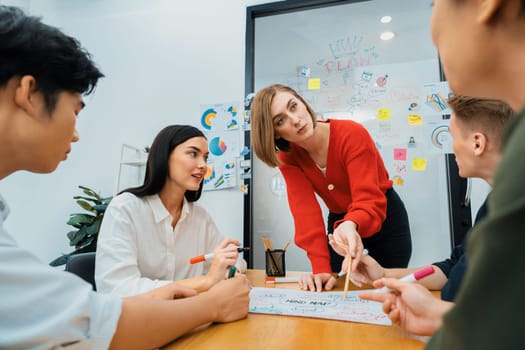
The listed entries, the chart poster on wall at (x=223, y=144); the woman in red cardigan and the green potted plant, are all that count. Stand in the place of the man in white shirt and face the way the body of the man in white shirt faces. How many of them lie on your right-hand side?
0

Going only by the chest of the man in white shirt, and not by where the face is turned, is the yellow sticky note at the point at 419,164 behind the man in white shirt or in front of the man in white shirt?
in front

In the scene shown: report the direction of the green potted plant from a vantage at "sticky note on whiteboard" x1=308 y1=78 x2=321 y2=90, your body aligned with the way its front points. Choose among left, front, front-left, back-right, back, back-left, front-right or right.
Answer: right

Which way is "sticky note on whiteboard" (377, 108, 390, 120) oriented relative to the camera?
toward the camera

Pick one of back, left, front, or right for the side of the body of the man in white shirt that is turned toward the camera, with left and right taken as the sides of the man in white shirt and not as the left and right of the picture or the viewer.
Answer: right

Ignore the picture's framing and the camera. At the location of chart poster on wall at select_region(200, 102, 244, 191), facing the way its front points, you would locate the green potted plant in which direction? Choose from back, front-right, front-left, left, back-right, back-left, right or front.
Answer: right

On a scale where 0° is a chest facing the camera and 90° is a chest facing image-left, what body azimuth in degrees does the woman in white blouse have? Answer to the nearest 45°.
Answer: approximately 315°

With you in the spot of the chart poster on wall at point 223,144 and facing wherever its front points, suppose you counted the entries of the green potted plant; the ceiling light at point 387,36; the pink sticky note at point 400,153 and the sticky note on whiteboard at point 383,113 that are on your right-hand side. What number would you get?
1

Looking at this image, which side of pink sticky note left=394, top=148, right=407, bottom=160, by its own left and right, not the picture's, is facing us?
front

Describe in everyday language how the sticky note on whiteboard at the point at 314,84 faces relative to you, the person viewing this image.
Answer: facing the viewer

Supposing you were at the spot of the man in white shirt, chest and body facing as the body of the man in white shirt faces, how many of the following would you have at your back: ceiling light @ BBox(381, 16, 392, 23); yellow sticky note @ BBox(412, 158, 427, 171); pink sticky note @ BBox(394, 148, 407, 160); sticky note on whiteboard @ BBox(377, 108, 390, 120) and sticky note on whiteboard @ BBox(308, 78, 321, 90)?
0

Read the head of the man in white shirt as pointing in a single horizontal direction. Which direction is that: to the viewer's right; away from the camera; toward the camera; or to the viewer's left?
to the viewer's right

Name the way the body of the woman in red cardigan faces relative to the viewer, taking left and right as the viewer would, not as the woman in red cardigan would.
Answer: facing the viewer and to the left of the viewer

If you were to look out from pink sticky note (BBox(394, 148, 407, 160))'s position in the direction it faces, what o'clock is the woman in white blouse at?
The woman in white blouse is roughly at 1 o'clock from the pink sticky note.
